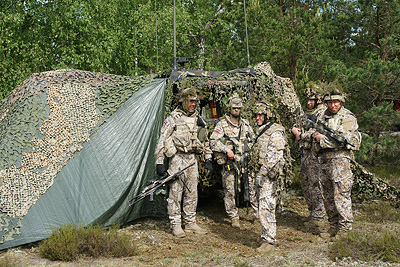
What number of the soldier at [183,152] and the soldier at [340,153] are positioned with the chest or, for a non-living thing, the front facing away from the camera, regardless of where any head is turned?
0

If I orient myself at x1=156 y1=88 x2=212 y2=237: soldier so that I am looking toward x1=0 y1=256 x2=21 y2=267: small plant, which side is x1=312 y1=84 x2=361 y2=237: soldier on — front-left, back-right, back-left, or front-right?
back-left

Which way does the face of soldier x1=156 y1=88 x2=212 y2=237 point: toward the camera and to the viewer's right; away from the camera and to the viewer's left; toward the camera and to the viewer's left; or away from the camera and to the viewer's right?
toward the camera and to the viewer's right

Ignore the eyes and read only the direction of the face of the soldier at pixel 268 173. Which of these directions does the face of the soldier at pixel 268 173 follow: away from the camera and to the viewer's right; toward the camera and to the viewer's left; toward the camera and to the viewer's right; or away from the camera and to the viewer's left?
toward the camera and to the viewer's left

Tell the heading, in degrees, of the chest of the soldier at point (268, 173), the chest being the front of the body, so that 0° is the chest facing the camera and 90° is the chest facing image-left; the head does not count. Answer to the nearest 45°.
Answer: approximately 45°

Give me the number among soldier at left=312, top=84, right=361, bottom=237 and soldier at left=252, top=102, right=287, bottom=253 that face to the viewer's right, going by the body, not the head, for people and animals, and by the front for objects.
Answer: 0

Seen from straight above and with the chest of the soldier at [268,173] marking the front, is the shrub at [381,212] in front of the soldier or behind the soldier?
behind

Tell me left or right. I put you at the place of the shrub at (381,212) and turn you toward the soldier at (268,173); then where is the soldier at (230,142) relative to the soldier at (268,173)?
right

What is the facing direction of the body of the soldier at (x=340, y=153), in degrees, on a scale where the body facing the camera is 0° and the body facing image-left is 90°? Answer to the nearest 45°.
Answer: approximately 45°
